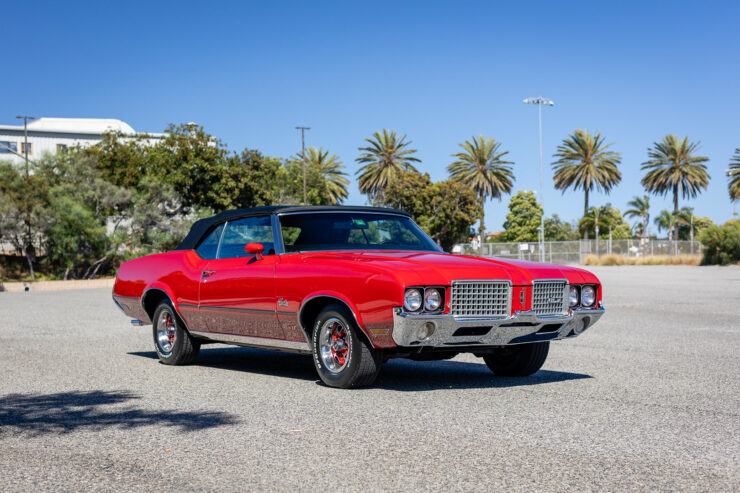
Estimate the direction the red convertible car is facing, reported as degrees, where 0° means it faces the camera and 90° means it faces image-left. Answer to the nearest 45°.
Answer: approximately 315°

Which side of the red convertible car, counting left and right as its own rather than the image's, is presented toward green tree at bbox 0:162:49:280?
back

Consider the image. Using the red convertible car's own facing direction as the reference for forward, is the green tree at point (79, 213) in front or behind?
behind
